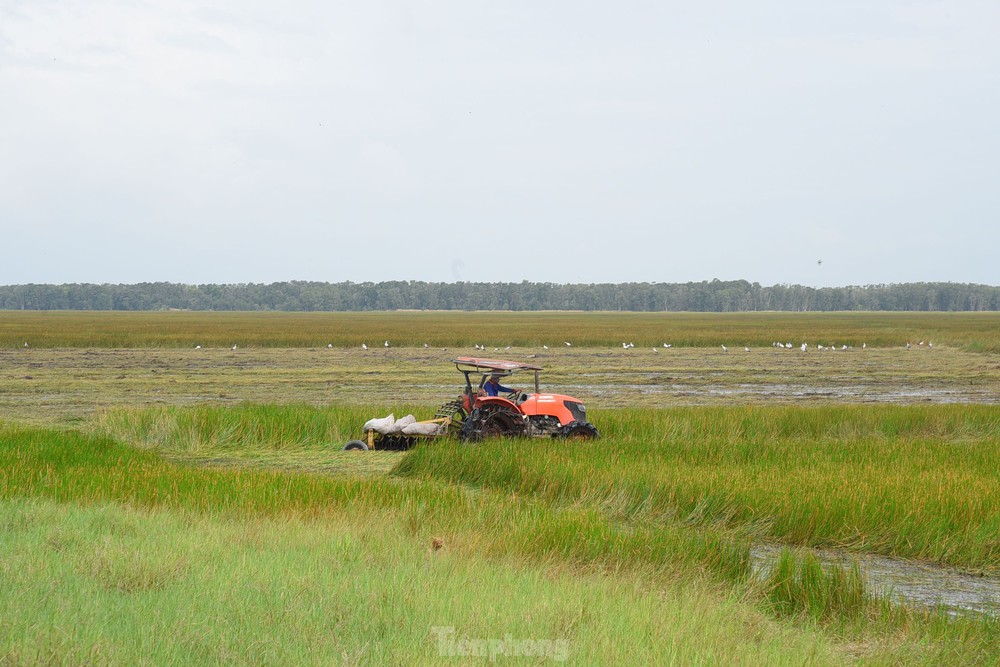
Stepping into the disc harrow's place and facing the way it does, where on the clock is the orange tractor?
The orange tractor is roughly at 1 o'clock from the disc harrow.

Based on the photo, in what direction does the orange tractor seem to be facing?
to the viewer's right

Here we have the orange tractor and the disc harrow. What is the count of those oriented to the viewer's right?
2

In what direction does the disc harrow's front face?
to the viewer's right

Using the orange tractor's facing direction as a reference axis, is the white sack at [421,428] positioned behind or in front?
behind

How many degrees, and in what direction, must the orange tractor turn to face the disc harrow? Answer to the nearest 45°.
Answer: approximately 180°
